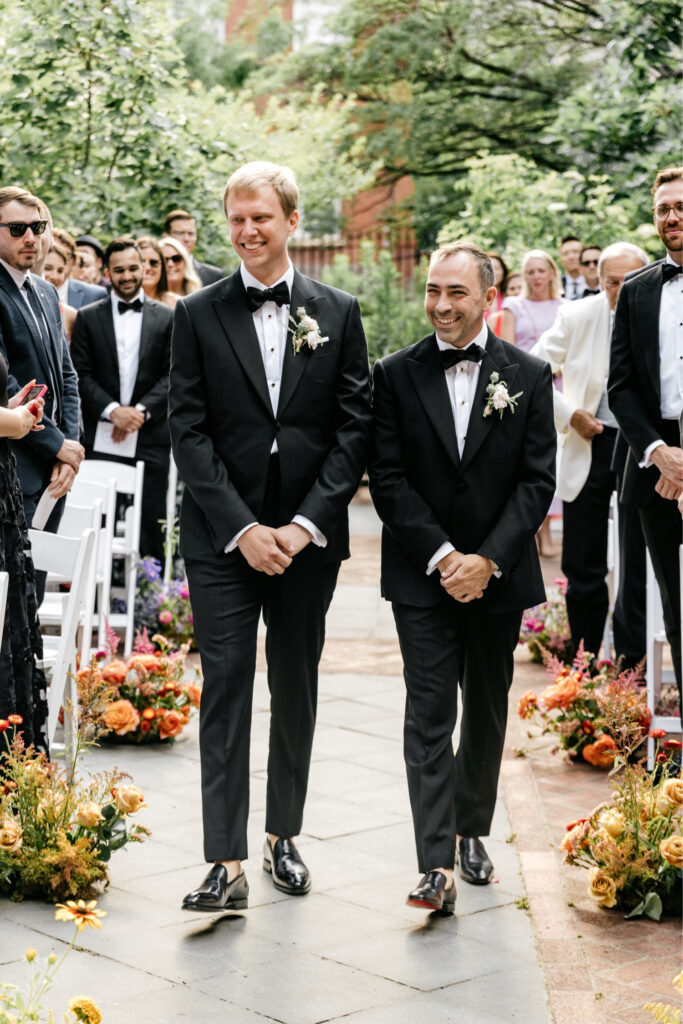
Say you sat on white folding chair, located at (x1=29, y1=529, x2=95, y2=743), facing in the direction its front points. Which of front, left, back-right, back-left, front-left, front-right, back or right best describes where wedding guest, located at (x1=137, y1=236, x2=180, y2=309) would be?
back-right

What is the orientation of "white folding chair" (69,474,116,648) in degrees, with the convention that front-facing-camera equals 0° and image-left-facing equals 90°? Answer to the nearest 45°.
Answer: approximately 45°

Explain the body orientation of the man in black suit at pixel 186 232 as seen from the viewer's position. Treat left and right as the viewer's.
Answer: facing the viewer and to the right of the viewer

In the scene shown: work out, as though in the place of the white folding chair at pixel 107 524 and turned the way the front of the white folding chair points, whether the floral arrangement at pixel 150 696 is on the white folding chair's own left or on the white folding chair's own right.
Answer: on the white folding chair's own left

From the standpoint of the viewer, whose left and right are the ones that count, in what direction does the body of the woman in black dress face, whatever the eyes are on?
facing to the right of the viewer

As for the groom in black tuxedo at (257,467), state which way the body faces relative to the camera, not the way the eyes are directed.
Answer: toward the camera

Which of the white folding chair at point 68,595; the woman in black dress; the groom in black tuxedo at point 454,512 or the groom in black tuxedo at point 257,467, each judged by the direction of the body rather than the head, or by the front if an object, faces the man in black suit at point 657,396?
the woman in black dress

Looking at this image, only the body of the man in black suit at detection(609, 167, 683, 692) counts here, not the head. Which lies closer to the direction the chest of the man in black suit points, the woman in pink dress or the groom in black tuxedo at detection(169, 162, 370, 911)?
the groom in black tuxedo

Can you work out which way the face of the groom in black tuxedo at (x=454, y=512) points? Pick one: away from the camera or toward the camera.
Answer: toward the camera

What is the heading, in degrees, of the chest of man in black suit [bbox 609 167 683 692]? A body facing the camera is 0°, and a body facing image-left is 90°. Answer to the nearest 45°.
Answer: approximately 0°

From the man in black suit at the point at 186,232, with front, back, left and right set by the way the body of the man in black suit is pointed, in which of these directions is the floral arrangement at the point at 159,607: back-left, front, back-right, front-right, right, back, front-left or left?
front-right

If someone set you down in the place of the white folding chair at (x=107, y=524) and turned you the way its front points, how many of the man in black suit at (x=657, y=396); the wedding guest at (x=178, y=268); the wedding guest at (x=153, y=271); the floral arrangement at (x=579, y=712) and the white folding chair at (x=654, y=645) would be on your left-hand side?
3

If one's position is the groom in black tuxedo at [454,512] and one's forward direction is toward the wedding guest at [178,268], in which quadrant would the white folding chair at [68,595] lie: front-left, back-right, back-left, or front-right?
front-left

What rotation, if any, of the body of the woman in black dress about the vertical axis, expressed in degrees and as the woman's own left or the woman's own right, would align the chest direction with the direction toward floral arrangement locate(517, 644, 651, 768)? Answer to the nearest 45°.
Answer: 0° — they already face it

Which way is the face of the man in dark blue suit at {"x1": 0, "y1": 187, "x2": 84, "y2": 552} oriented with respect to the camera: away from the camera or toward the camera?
toward the camera

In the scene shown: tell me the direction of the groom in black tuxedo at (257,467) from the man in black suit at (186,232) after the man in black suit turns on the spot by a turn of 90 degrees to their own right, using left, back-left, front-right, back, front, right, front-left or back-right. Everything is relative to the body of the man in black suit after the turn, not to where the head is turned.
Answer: front-left

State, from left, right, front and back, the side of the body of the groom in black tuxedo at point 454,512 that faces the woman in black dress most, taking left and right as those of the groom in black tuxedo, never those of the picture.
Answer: right

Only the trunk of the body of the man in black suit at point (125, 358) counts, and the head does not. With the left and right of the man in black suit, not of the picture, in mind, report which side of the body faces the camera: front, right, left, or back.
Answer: front

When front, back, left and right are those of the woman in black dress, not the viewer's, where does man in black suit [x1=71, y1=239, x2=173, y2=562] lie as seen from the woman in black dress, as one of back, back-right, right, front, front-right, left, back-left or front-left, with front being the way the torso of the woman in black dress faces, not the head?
left

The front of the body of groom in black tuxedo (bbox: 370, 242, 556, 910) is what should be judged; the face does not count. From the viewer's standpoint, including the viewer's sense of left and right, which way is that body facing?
facing the viewer

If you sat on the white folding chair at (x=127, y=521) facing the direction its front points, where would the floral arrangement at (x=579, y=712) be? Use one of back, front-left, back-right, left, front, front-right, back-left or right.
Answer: left
